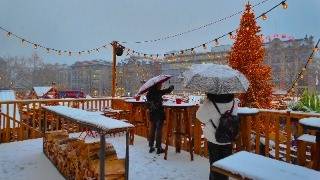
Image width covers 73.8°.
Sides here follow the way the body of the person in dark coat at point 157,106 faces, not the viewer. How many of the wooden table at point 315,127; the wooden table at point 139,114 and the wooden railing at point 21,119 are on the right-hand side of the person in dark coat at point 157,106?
1

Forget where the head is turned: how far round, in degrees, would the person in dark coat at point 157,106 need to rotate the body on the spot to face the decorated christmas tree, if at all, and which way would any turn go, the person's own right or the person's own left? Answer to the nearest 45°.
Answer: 0° — they already face it

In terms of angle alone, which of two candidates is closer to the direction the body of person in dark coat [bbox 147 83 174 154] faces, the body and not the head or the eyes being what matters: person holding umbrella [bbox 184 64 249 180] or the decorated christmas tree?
the decorated christmas tree

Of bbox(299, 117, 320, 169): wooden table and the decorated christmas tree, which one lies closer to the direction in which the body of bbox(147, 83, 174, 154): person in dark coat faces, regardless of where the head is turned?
the decorated christmas tree

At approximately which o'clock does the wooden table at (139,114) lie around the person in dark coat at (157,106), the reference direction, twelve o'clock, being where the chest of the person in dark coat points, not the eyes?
The wooden table is roughly at 10 o'clock from the person in dark coat.

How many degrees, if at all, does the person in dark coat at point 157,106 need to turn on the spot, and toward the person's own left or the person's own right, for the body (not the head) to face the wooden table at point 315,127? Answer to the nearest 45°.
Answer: approximately 90° to the person's own right

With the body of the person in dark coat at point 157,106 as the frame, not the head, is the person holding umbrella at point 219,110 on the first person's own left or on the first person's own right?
on the first person's own right

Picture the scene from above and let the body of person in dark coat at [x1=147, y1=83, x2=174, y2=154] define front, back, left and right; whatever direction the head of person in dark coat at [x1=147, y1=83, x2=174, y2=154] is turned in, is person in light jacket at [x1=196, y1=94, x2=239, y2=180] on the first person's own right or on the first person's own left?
on the first person's own right

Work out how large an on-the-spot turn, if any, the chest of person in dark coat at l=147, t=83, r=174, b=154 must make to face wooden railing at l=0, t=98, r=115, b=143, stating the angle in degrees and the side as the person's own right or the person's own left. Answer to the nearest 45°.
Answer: approximately 90° to the person's own left
